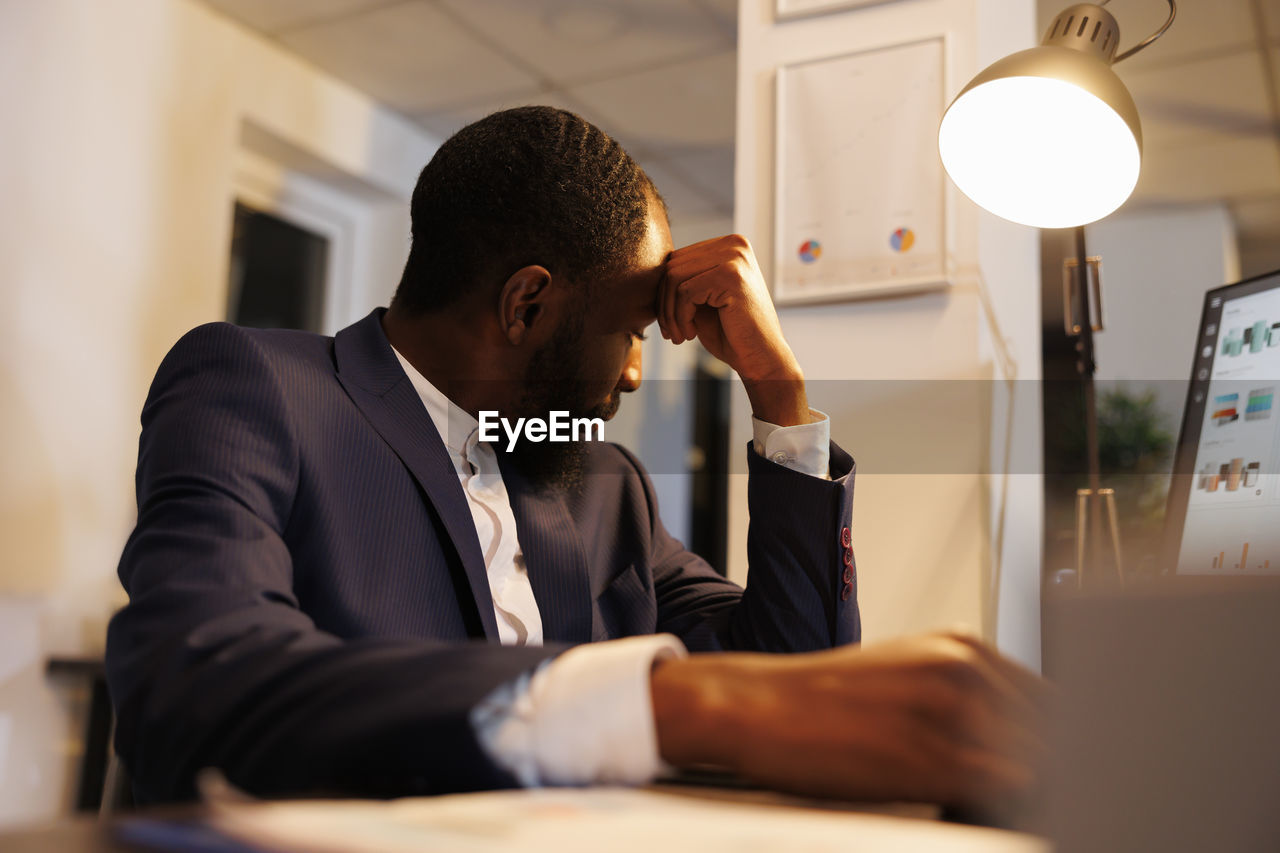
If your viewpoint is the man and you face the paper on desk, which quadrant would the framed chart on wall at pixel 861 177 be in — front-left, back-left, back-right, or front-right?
back-left

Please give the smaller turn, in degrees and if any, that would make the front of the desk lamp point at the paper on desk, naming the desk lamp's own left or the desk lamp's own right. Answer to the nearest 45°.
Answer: approximately 45° to the desk lamp's own left

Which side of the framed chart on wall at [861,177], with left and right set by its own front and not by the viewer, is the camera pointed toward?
front

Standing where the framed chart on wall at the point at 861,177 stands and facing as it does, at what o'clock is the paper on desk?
The paper on desk is roughly at 12 o'clock from the framed chart on wall.

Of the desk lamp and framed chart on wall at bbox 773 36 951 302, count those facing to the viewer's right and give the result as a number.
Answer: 0

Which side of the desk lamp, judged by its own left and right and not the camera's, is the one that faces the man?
front

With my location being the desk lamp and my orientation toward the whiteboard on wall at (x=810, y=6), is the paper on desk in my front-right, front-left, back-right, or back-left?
back-left

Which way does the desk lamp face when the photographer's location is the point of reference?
facing the viewer and to the left of the viewer

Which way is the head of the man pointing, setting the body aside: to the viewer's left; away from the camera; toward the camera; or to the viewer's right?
to the viewer's right

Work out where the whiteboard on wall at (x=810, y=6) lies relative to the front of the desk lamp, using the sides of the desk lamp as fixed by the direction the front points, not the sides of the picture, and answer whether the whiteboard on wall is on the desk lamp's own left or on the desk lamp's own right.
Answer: on the desk lamp's own right
